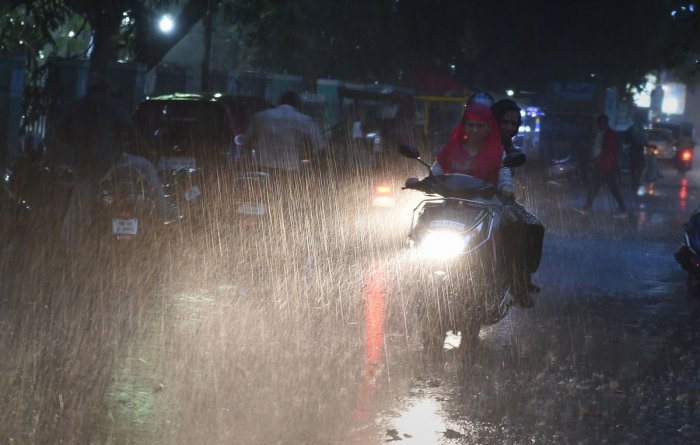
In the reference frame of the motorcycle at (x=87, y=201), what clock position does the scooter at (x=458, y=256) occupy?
The scooter is roughly at 5 o'clock from the motorcycle.

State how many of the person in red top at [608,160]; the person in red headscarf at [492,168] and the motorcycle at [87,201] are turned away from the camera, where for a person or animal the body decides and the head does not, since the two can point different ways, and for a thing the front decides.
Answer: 1

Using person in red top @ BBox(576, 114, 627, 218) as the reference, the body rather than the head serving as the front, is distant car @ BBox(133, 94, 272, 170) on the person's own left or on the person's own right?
on the person's own left

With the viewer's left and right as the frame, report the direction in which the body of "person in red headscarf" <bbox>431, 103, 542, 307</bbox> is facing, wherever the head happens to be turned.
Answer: facing the viewer

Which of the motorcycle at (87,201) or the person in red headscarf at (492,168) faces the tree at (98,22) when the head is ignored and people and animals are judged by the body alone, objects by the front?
the motorcycle

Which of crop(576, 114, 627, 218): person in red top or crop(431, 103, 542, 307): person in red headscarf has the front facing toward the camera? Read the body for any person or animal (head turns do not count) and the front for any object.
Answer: crop(431, 103, 542, 307): person in red headscarf

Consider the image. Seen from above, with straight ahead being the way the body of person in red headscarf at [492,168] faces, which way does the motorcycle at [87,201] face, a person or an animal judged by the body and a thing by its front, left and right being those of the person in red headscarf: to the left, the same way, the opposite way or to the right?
the opposite way

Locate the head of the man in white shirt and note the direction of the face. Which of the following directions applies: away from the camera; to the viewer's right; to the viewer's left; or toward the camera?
away from the camera

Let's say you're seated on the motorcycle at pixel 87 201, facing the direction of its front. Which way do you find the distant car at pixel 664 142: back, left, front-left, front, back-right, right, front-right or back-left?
front-right

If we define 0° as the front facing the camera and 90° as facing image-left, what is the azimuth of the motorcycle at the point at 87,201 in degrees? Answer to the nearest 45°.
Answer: approximately 180°

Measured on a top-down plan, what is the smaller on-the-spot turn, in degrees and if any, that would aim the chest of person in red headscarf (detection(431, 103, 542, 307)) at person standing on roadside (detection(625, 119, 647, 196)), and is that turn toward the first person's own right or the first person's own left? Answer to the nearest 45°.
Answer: approximately 180°

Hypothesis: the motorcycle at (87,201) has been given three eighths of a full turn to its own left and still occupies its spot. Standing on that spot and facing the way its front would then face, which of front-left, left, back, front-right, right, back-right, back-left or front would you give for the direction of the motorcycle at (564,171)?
back
